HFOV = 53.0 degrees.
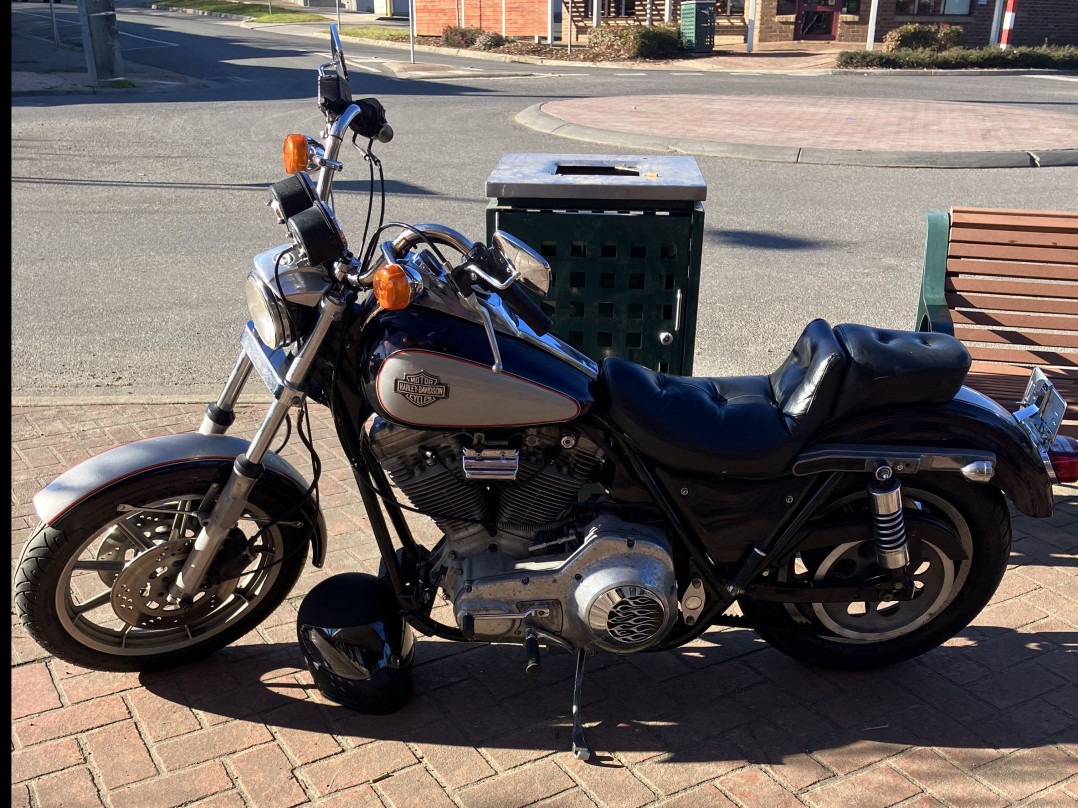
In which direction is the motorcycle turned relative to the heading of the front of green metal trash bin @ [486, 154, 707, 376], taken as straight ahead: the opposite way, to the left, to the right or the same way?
to the right

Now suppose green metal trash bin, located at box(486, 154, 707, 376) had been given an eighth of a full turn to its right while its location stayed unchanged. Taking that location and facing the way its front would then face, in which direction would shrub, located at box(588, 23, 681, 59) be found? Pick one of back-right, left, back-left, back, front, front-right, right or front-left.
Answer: back-right

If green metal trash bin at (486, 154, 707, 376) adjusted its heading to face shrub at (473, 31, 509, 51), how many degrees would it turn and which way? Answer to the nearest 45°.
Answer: approximately 180°

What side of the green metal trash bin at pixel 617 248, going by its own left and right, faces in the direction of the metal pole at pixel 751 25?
back

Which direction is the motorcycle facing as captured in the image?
to the viewer's left

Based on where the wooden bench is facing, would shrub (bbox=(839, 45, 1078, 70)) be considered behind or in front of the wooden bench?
behind

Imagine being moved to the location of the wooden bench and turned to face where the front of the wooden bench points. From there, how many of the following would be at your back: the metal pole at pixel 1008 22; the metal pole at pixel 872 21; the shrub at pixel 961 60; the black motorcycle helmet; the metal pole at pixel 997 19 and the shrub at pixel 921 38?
5

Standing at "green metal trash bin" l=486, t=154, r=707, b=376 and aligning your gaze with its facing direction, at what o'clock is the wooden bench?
The wooden bench is roughly at 8 o'clock from the green metal trash bin.

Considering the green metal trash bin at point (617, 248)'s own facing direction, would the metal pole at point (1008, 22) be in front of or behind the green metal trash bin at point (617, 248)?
behind

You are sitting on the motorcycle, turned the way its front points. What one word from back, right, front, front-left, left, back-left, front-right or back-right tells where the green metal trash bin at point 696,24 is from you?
right

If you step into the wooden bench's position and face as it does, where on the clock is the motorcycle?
The motorcycle is roughly at 1 o'clock from the wooden bench.

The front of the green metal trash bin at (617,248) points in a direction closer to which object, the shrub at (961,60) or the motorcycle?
the motorcycle

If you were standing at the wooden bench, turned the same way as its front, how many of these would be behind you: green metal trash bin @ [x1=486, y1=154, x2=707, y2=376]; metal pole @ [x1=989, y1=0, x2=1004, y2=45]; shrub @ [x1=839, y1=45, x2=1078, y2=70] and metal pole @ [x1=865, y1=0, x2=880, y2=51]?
3

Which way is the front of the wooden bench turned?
toward the camera
